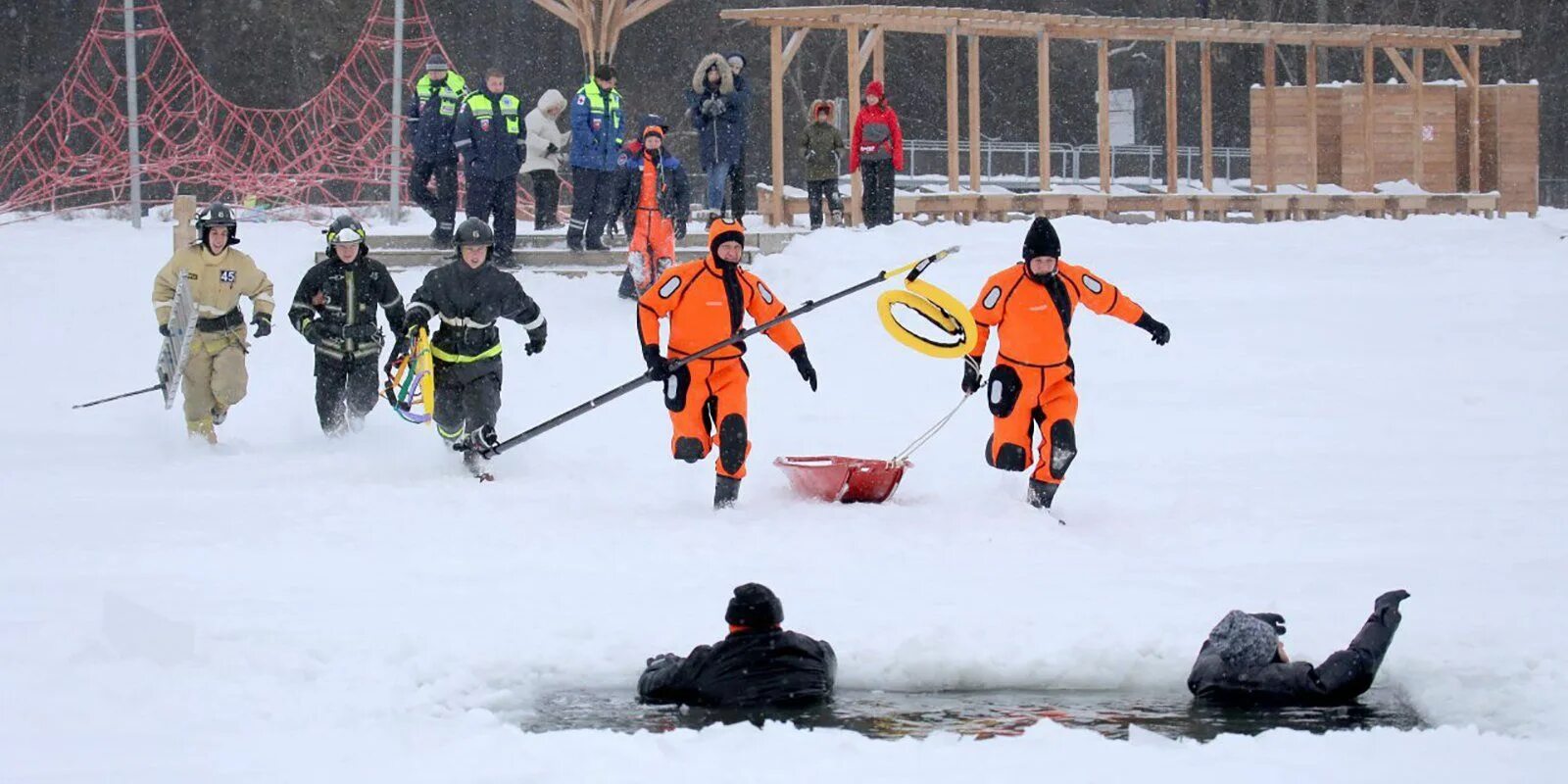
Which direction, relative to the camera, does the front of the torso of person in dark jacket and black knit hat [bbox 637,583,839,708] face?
away from the camera

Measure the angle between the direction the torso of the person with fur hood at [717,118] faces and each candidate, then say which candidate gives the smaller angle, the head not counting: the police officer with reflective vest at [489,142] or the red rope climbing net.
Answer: the police officer with reflective vest

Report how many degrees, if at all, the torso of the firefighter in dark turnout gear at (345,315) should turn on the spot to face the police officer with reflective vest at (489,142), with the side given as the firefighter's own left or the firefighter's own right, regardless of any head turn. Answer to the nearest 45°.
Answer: approximately 180°

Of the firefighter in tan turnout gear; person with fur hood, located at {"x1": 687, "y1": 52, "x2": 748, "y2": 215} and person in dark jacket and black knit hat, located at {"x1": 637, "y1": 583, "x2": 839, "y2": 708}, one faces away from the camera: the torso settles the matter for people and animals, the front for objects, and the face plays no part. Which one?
the person in dark jacket and black knit hat

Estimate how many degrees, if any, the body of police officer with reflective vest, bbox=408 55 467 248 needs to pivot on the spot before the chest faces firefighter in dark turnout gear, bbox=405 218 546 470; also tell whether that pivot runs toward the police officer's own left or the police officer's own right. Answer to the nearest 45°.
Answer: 0° — they already face them

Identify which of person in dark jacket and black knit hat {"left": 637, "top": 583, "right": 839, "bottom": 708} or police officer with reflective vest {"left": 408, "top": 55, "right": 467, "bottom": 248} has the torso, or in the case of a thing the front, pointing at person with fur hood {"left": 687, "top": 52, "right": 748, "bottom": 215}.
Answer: the person in dark jacket and black knit hat

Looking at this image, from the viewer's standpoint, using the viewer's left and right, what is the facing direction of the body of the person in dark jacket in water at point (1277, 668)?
facing away from the viewer and to the right of the viewer

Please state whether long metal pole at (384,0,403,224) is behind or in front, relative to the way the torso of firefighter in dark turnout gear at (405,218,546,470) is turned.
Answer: behind

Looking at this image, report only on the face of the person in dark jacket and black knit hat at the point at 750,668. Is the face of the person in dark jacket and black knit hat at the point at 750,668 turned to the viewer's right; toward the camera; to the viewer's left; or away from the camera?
away from the camera
